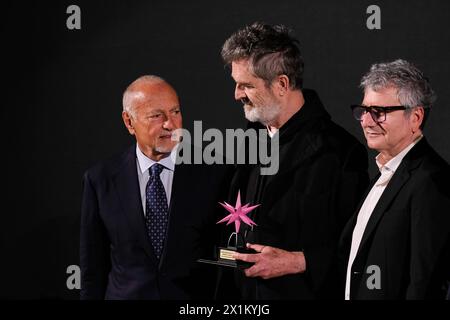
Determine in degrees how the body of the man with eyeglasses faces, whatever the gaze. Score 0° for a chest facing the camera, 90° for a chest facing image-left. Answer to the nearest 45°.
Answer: approximately 45°

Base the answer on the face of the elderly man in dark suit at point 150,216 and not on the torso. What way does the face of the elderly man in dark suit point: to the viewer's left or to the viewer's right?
to the viewer's right

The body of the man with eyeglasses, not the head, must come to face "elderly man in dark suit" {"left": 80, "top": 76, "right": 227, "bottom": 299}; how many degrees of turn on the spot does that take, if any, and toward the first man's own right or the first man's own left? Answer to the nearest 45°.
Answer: approximately 45° to the first man's own right
